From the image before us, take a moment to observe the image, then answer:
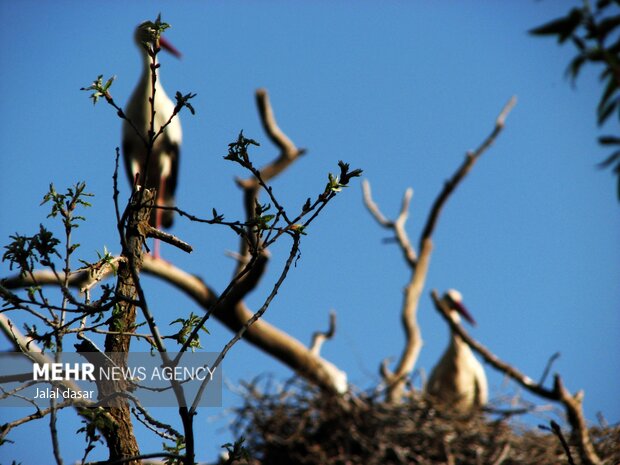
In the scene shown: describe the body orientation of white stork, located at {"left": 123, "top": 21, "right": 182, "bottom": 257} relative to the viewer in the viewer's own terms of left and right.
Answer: facing the viewer
